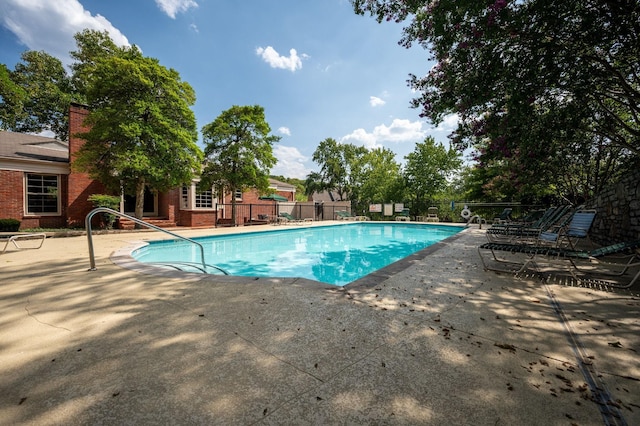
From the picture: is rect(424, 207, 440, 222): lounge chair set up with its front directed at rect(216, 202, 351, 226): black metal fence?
no

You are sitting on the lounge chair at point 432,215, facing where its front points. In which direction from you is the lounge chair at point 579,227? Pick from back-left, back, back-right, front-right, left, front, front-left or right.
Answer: front

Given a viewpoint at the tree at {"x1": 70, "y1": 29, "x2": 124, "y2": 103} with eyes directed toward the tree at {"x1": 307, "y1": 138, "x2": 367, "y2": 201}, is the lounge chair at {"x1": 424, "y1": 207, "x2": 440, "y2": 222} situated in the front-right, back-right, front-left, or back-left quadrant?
front-right

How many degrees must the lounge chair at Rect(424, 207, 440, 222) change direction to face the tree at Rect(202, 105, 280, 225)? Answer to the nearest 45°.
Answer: approximately 45° to its right

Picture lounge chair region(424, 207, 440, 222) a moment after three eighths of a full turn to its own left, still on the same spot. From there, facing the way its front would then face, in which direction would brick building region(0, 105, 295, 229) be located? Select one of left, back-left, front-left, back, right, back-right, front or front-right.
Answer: back

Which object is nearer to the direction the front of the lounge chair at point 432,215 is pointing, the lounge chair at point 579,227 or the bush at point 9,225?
the lounge chair

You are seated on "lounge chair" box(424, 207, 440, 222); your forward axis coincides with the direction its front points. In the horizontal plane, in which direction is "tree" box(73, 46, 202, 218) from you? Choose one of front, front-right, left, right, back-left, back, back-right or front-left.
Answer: front-right

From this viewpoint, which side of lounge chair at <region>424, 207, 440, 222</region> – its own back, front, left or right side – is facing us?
front

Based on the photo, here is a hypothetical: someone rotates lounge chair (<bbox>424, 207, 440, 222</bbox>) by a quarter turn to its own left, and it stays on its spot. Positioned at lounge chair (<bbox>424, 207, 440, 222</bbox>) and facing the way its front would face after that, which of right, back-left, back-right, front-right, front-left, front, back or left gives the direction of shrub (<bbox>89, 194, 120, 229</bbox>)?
back-right

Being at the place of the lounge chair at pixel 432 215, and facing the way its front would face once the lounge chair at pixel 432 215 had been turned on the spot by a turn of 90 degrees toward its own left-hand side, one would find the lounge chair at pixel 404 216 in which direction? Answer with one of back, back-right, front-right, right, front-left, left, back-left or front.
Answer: back

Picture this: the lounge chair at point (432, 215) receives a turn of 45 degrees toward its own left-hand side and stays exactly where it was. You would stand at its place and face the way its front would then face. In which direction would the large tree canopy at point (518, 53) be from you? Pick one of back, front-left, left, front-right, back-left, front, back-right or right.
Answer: front-right

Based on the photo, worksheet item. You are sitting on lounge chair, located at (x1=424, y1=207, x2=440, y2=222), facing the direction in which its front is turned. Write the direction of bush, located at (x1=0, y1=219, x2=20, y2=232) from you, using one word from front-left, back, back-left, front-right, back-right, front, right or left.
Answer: front-right

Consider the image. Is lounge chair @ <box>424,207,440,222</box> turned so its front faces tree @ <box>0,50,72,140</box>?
no

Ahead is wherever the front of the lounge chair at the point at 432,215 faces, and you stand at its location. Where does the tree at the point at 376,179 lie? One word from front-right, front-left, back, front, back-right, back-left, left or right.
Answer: back-right
